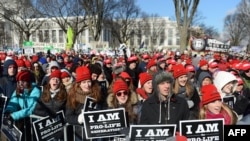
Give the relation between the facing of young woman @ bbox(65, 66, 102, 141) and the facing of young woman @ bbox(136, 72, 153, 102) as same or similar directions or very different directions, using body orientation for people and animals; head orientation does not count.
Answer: same or similar directions

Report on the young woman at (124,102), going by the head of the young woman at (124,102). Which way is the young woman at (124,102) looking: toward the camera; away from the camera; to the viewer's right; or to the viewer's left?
toward the camera

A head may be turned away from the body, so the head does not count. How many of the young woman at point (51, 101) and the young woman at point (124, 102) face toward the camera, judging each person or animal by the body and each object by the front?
2

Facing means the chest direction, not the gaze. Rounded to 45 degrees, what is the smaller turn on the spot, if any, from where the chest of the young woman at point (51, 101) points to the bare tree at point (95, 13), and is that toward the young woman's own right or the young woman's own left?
approximately 180°

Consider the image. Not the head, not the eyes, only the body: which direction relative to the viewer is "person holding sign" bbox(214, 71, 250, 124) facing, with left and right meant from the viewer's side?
facing the viewer and to the right of the viewer

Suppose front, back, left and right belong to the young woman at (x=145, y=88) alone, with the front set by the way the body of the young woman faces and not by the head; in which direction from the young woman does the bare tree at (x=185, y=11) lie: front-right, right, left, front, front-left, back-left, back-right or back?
back-left

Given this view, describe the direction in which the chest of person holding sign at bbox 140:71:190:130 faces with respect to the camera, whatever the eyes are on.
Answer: toward the camera

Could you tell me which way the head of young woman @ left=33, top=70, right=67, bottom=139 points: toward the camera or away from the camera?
toward the camera

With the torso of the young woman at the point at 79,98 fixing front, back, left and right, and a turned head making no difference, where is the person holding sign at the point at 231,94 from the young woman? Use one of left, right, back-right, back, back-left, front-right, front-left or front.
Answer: front-left

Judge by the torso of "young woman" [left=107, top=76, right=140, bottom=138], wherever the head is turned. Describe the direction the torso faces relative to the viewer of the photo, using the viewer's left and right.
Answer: facing the viewer

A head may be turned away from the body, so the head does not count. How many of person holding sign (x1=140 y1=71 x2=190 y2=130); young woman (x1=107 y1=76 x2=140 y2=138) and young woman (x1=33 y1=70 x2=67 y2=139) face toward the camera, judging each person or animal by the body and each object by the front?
3

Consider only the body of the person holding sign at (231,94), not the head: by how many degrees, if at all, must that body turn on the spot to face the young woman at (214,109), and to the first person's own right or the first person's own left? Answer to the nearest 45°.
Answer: approximately 45° to the first person's own right

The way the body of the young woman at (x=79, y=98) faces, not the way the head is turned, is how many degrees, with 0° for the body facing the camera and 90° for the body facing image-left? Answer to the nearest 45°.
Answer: approximately 315°

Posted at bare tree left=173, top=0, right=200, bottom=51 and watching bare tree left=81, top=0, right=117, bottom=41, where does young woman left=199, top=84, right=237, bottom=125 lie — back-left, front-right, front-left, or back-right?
back-left

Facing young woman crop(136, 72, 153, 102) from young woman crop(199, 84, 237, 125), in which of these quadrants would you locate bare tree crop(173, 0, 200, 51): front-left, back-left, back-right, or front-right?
front-right

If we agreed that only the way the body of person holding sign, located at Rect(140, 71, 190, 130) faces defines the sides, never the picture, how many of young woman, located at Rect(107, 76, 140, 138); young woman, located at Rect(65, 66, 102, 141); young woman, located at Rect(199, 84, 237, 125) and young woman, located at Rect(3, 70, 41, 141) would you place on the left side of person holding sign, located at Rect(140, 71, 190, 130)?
1

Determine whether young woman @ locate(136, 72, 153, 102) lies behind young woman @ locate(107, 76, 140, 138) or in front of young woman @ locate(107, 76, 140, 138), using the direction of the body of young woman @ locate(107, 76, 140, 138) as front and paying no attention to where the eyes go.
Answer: behind
